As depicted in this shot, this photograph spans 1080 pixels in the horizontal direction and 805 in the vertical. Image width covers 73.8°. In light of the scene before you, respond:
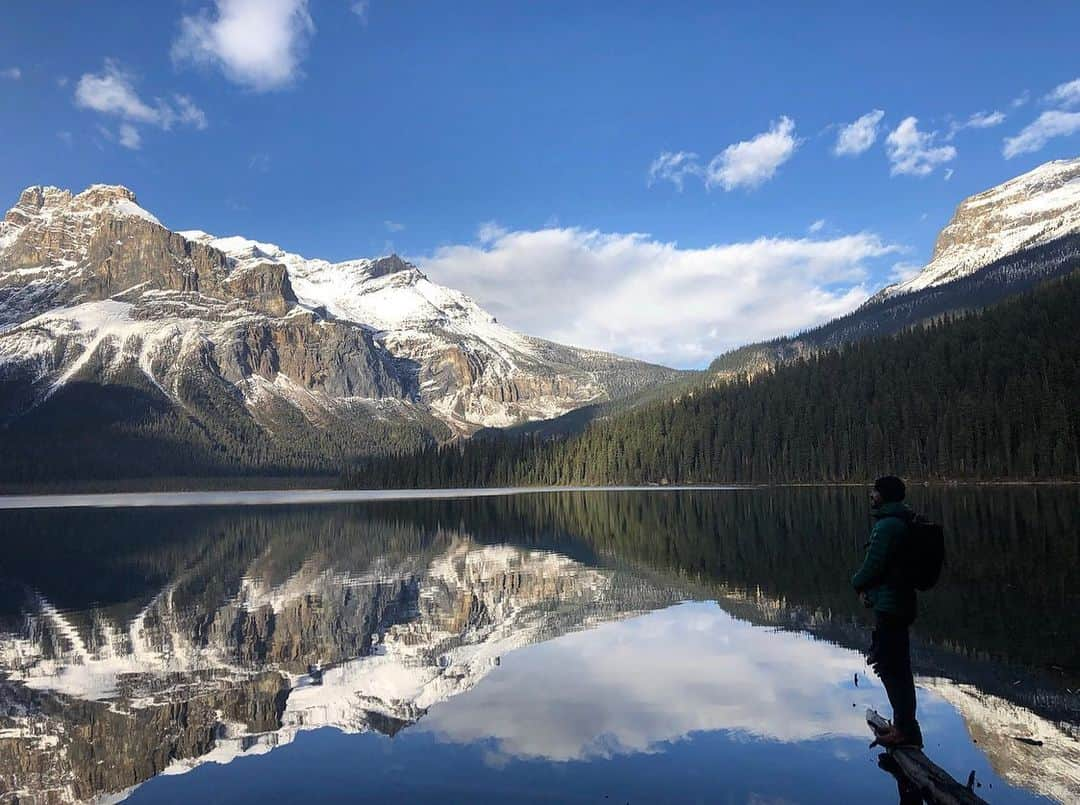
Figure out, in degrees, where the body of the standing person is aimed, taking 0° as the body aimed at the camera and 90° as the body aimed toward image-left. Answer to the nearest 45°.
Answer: approximately 90°
